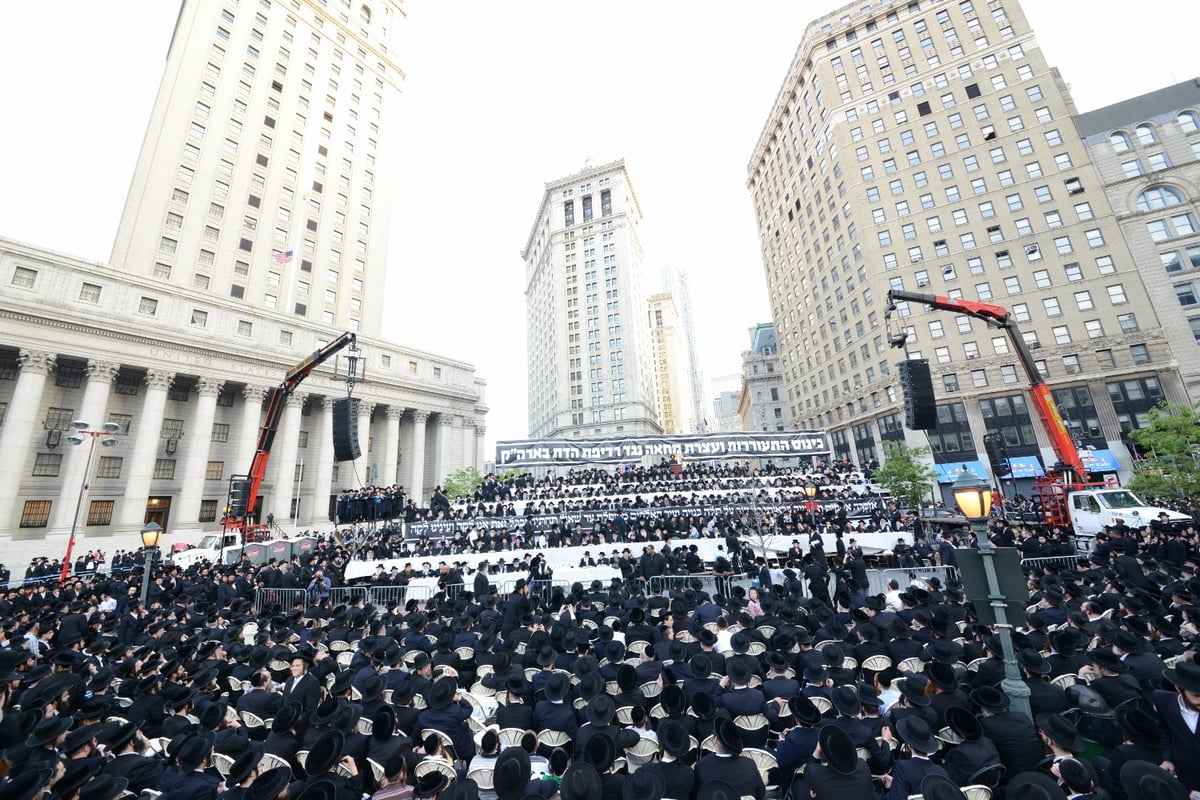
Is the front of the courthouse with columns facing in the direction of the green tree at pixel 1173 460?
yes

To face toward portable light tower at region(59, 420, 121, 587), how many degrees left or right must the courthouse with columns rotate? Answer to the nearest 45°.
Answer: approximately 45° to its right

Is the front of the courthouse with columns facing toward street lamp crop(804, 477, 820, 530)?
yes

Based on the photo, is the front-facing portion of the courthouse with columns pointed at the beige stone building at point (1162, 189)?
yes

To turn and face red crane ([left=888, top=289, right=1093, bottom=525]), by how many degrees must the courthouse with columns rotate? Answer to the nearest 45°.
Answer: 0° — it already faces it

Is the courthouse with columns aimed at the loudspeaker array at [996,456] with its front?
yes

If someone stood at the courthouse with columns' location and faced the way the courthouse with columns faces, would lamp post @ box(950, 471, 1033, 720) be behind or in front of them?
in front

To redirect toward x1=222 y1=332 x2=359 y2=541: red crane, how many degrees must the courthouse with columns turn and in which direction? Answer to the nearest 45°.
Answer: approximately 45° to its right

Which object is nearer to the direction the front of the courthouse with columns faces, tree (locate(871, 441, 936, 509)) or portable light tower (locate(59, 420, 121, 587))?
the tree

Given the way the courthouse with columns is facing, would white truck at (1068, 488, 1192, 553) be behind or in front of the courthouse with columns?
in front

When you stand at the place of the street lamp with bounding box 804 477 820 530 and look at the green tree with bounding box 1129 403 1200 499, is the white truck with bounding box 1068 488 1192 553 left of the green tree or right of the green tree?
right

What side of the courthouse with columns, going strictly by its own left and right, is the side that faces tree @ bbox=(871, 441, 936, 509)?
front

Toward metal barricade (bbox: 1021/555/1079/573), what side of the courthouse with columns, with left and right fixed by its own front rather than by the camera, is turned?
front

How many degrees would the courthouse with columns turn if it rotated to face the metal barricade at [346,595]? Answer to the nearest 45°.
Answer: approximately 45° to its right

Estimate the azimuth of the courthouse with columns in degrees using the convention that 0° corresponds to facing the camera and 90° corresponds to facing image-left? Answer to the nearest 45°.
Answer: approximately 315°
